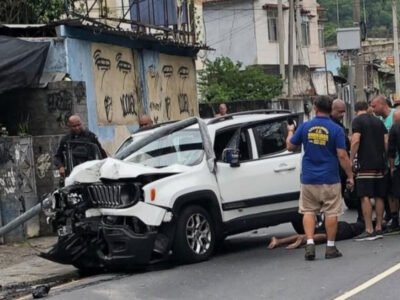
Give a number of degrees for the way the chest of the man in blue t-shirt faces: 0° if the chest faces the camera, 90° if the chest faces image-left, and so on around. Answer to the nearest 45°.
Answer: approximately 180°

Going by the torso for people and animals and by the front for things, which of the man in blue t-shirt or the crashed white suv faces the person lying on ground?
the man in blue t-shirt

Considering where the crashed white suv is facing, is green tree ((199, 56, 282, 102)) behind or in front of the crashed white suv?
behind

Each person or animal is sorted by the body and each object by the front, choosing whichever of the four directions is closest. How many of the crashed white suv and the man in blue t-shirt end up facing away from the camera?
1

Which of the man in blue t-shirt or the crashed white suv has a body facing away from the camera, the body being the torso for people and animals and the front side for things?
the man in blue t-shirt

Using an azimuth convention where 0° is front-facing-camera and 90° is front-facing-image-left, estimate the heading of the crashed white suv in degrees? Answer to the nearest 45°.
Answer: approximately 45°

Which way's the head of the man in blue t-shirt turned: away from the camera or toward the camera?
away from the camera

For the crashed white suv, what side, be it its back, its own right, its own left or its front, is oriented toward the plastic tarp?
right

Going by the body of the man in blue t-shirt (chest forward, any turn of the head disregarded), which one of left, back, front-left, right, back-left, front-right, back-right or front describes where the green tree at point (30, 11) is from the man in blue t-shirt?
front-left
